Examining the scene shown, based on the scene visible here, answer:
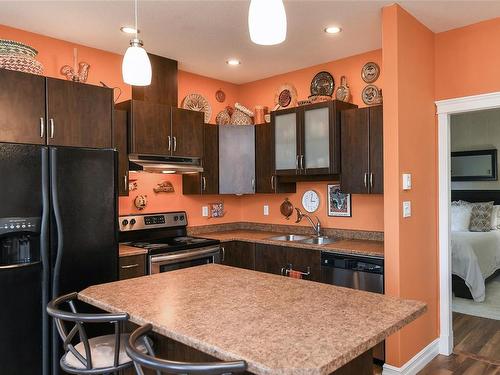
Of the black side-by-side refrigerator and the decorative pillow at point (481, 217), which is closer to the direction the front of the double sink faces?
the black side-by-side refrigerator

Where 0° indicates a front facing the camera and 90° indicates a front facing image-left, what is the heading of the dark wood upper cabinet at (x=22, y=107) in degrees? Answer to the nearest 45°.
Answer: approximately 315°

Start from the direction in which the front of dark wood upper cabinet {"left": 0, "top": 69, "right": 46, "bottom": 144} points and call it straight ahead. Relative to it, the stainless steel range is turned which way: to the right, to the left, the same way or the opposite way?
the same way

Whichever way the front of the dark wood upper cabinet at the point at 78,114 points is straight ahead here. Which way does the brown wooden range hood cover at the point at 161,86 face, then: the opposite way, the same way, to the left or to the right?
the same way

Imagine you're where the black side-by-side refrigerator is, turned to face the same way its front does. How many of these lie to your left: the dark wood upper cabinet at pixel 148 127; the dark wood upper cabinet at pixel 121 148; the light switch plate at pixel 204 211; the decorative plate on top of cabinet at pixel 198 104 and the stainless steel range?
5

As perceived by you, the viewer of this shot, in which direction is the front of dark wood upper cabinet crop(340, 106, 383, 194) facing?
facing the viewer and to the left of the viewer

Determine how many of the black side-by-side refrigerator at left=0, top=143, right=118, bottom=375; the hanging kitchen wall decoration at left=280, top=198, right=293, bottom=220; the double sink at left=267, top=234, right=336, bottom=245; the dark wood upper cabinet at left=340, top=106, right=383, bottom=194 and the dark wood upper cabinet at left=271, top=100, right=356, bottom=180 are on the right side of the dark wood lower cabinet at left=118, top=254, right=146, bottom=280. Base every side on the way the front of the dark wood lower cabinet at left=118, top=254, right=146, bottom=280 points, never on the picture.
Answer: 1

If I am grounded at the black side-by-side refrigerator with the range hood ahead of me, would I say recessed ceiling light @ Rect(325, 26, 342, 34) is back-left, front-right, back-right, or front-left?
front-right

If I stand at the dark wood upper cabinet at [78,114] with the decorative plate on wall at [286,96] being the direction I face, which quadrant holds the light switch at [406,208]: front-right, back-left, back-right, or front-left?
front-right

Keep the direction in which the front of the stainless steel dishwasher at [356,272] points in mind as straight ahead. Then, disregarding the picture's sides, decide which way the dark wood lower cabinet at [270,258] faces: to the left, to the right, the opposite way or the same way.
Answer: the same way

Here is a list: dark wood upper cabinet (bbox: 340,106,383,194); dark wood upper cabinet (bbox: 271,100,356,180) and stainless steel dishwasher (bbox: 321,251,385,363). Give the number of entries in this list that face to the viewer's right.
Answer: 0

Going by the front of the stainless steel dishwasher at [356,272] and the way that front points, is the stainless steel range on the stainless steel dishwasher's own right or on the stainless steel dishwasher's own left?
on the stainless steel dishwasher's own right

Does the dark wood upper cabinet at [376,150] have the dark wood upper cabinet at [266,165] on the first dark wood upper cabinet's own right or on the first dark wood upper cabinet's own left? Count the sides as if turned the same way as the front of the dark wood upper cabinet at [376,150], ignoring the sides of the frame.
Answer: on the first dark wood upper cabinet's own right

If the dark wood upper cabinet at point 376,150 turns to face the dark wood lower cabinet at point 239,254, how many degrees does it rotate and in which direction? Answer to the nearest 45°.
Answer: approximately 45° to its right

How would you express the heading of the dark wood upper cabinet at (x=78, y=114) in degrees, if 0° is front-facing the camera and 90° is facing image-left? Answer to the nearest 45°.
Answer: approximately 315°

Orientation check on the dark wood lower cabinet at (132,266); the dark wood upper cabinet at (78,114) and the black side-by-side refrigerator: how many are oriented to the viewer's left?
0

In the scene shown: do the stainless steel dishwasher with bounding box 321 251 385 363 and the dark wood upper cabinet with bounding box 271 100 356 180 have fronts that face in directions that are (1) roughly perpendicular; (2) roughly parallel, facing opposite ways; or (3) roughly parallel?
roughly parallel

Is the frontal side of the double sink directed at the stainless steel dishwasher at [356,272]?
no

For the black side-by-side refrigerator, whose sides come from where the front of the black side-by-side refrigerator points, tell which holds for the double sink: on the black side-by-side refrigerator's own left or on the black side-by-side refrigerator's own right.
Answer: on the black side-by-side refrigerator's own left
